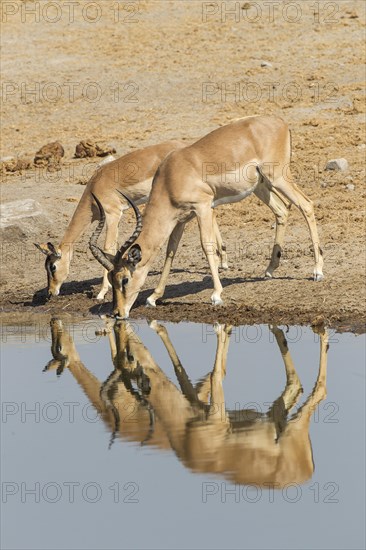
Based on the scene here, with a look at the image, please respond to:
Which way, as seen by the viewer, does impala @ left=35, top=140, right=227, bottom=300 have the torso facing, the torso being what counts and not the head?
to the viewer's left

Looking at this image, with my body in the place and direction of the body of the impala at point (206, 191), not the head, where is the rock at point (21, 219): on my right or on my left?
on my right

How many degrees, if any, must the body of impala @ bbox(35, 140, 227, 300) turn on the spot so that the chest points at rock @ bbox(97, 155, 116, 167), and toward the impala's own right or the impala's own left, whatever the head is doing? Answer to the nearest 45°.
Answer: approximately 90° to the impala's own right

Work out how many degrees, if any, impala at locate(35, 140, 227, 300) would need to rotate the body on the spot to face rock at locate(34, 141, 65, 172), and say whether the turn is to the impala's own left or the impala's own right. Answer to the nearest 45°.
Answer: approximately 90° to the impala's own right

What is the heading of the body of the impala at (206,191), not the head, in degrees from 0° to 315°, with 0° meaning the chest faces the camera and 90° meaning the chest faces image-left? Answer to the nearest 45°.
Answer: approximately 45°

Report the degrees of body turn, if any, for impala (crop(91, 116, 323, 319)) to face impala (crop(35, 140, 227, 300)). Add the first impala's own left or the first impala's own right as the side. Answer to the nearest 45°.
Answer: approximately 90° to the first impala's own right
